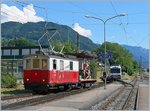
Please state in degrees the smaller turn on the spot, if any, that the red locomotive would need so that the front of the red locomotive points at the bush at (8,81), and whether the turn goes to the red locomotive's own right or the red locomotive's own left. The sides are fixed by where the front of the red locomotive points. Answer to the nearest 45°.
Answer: approximately 90° to the red locomotive's own right

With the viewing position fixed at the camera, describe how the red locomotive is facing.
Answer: facing the viewer and to the left of the viewer
